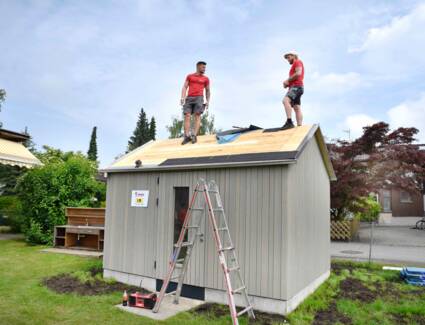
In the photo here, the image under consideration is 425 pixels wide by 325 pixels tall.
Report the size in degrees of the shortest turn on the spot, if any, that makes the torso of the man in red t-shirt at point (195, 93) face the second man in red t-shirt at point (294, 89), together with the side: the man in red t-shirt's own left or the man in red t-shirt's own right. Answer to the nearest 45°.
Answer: approximately 45° to the man in red t-shirt's own left

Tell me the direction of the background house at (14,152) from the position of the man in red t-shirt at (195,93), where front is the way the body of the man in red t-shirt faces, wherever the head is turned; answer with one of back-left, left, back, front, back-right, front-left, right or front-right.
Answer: back-right

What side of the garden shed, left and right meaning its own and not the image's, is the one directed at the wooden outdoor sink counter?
right

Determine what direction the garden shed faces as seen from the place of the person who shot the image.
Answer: facing the viewer and to the left of the viewer

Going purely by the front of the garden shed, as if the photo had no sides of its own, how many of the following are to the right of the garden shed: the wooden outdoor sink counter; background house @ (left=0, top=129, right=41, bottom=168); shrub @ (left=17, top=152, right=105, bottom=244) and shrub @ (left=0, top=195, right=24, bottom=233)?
4

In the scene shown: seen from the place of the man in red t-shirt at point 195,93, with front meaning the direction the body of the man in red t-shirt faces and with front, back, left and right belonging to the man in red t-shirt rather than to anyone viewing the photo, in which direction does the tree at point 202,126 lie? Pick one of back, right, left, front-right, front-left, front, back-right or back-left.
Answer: back

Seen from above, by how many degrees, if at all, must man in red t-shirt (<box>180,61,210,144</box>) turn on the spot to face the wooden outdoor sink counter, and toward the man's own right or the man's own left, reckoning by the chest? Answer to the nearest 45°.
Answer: approximately 135° to the man's own right

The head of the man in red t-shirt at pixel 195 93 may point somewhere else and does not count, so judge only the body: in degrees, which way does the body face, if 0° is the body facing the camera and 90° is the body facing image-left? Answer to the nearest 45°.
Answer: approximately 0°

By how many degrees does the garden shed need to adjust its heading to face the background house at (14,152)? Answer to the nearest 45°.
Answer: approximately 90° to its right

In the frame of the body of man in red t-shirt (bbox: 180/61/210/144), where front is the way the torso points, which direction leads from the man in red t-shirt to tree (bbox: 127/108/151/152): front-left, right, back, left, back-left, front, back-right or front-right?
back

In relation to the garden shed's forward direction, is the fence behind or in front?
behind
